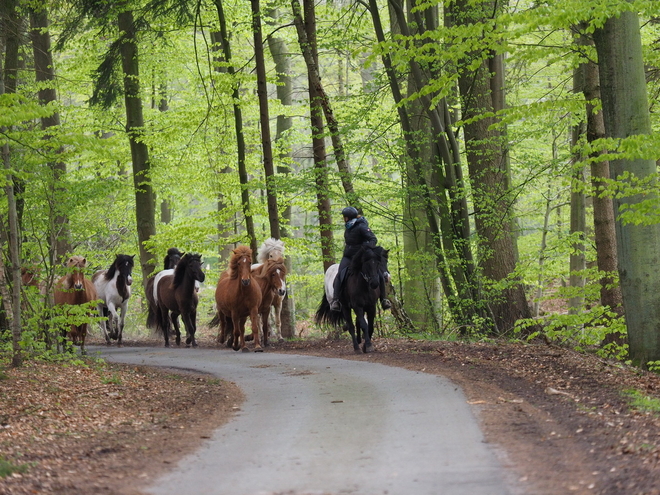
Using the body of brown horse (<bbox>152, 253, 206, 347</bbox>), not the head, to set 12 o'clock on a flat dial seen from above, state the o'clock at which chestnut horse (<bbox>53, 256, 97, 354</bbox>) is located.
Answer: The chestnut horse is roughly at 3 o'clock from the brown horse.

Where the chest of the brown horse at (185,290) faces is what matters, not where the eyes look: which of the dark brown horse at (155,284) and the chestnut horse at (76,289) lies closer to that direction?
the chestnut horse

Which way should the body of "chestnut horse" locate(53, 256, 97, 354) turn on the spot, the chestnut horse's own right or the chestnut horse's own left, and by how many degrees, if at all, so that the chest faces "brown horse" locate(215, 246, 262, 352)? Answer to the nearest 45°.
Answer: approximately 90° to the chestnut horse's own left

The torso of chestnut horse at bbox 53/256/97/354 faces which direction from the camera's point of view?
toward the camera

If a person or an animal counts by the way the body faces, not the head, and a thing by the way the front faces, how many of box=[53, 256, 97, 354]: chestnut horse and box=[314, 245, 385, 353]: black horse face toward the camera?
2

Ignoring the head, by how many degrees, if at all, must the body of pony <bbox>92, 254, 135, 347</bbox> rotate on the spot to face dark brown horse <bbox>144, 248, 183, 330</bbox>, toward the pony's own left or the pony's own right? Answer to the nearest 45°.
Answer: approximately 90° to the pony's own left

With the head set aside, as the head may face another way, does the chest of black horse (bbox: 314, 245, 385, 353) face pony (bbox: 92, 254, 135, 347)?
no

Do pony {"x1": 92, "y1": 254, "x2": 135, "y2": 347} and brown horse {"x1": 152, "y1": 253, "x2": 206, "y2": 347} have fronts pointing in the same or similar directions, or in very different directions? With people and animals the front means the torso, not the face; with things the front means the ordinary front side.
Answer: same or similar directions

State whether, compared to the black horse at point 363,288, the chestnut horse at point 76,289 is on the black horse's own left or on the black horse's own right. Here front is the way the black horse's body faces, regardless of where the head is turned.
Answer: on the black horse's own right

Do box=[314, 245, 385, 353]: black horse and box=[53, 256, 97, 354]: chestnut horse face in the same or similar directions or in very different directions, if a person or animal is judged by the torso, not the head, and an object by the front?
same or similar directions

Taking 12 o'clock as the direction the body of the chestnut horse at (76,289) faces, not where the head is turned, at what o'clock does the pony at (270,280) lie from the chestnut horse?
The pony is roughly at 9 o'clock from the chestnut horse.
